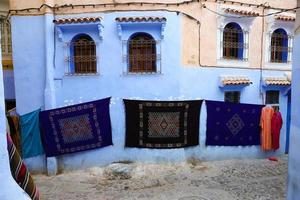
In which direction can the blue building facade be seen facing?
toward the camera

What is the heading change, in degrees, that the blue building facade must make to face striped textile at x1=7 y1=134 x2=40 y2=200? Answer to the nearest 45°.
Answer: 0° — it already faces it

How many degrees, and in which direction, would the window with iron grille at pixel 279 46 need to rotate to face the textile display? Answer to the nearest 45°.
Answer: approximately 45° to its right

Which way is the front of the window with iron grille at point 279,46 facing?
toward the camera

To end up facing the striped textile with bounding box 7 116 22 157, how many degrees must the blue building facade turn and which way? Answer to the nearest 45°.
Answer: approximately 90° to its right

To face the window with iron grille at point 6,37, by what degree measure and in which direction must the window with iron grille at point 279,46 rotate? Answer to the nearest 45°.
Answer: approximately 45° to its right

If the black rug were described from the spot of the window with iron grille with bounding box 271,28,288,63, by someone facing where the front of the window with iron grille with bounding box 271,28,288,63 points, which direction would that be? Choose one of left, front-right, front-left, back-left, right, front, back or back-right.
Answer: front-right

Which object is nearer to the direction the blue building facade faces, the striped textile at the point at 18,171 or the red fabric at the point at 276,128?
the striped textile

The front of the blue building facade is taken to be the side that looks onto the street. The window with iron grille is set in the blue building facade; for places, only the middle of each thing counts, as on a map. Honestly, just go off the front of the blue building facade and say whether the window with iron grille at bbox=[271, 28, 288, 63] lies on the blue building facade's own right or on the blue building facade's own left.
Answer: on the blue building facade's own left

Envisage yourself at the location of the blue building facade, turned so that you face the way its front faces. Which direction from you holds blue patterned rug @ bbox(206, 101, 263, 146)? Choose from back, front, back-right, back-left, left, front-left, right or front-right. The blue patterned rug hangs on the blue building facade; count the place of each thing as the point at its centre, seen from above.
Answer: left
